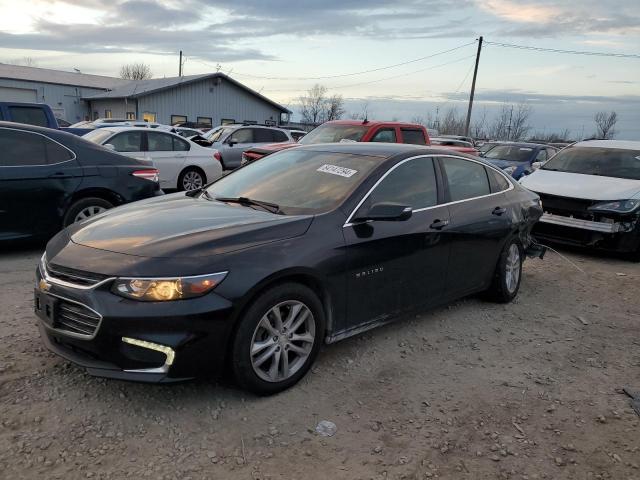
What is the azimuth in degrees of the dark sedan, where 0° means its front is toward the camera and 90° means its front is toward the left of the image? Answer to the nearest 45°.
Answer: approximately 90°

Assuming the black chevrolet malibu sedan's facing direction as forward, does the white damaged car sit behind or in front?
behind

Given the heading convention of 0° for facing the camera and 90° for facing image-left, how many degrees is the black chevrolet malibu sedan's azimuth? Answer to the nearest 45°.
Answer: approximately 45°

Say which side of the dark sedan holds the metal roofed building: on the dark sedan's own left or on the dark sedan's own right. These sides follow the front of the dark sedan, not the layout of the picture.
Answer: on the dark sedan's own right

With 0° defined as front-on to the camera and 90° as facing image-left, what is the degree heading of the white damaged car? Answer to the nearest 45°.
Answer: approximately 45°

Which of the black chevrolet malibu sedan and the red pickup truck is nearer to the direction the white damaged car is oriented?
the black chevrolet malibu sedan

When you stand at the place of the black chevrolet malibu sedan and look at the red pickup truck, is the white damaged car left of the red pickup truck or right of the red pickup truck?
right
